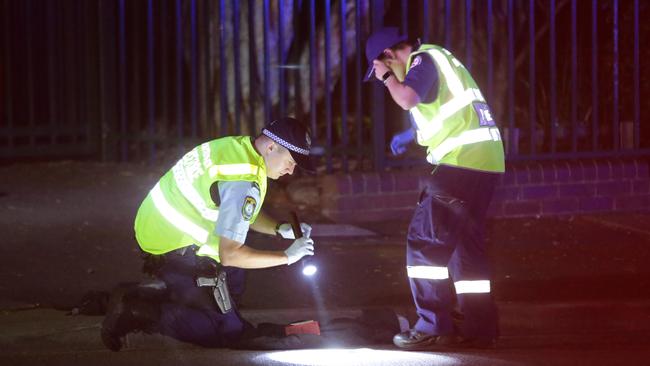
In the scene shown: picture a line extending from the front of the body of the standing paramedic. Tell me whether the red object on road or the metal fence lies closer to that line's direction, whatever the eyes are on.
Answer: the red object on road

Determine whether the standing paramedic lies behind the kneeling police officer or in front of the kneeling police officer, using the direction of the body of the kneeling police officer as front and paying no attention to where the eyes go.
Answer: in front

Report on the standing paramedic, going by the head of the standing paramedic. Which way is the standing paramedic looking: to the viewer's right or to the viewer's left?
to the viewer's left

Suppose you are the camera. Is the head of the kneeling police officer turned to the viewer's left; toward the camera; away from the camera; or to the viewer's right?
to the viewer's right

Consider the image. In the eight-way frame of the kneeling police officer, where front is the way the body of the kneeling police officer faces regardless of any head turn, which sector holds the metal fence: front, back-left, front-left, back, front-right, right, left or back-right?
left

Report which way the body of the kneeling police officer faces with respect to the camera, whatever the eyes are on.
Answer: to the viewer's right

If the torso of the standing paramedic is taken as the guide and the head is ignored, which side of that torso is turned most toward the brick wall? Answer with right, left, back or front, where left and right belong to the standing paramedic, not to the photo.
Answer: right

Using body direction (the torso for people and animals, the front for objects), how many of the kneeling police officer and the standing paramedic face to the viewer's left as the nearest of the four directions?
1

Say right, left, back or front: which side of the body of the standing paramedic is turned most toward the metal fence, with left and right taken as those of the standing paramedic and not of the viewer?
right

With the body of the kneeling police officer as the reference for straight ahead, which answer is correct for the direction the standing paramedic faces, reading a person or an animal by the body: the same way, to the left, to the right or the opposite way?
the opposite way

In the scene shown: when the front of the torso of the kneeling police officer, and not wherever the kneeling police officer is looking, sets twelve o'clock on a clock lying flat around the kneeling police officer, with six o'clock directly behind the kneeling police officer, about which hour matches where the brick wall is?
The brick wall is roughly at 10 o'clock from the kneeling police officer.

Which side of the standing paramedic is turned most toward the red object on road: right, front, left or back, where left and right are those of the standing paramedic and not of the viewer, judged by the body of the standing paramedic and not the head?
front

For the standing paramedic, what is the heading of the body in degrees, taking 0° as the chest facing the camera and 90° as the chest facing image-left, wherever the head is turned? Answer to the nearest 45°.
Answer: approximately 90°

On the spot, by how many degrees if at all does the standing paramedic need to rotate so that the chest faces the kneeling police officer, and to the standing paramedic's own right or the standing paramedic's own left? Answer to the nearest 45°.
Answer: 0° — they already face them
